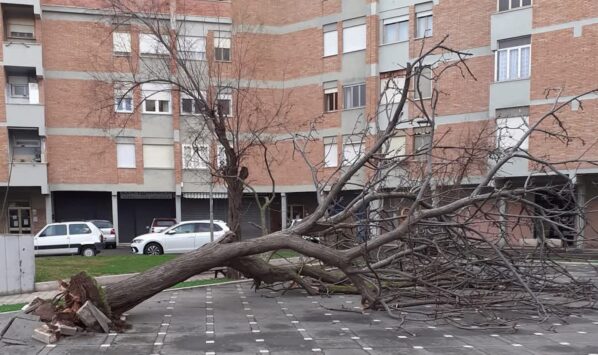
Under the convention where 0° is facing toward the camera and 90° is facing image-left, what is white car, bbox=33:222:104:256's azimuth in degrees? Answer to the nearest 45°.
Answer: approximately 90°

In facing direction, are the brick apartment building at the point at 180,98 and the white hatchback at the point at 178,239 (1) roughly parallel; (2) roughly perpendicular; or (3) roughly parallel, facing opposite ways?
roughly perpendicular

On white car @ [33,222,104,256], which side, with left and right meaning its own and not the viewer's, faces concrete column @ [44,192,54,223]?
right

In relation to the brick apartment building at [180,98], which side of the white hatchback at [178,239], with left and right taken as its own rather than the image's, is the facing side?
right

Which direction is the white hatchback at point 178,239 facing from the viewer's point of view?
to the viewer's left

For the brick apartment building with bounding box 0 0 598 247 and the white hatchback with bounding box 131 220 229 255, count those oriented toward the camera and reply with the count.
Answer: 1

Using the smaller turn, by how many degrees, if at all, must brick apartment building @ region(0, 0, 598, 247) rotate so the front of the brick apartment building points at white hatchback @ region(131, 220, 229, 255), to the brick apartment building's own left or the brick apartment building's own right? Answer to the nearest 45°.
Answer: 0° — it already faces it

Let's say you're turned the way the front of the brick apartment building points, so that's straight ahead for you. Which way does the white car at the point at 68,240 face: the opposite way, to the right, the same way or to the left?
to the right

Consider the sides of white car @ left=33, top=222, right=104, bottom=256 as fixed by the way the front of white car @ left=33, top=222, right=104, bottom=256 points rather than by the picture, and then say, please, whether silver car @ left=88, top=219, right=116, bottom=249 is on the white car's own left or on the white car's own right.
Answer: on the white car's own right

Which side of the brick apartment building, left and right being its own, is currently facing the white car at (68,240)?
front

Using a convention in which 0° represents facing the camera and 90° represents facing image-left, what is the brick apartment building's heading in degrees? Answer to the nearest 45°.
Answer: approximately 0°
